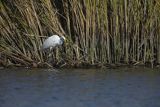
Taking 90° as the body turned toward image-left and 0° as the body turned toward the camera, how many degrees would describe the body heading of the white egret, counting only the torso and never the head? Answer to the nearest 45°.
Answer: approximately 270°
